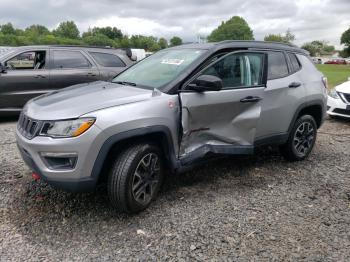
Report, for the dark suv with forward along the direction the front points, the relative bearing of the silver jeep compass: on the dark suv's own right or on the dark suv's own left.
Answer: on the dark suv's own left

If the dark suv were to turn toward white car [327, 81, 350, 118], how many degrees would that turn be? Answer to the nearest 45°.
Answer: approximately 180°

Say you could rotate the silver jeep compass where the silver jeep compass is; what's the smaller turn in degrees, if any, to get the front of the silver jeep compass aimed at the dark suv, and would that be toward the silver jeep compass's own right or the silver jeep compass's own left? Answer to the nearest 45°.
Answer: approximately 90° to the silver jeep compass's own right

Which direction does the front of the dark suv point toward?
to the viewer's left

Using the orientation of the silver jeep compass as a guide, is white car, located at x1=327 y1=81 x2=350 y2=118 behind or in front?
behind
